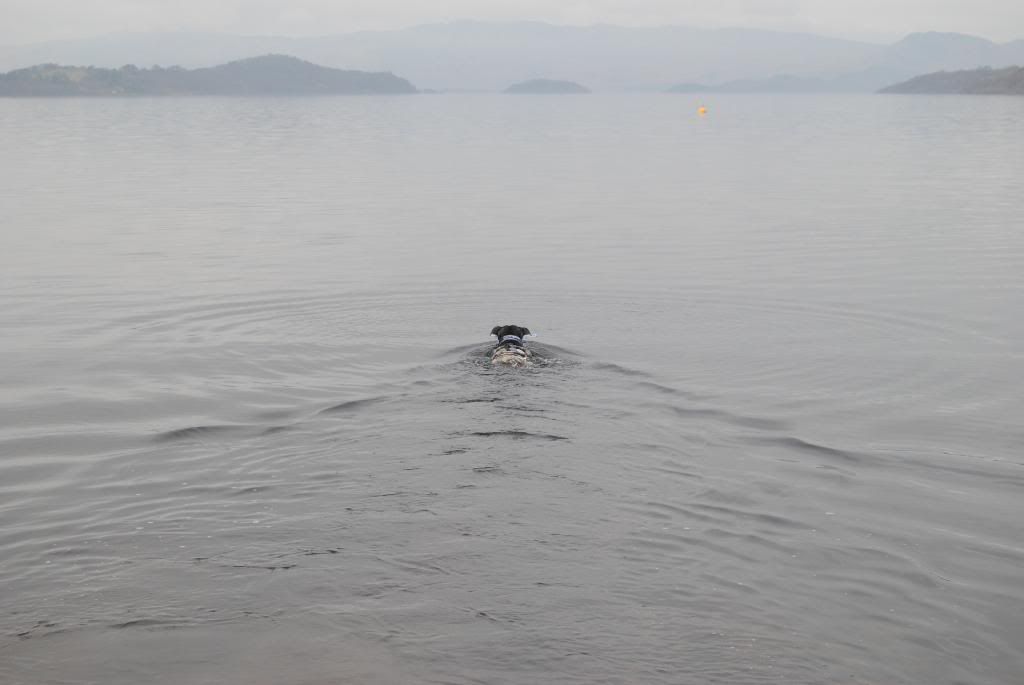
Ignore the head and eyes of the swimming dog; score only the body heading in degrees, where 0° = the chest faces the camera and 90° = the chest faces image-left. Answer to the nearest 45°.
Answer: approximately 180°
